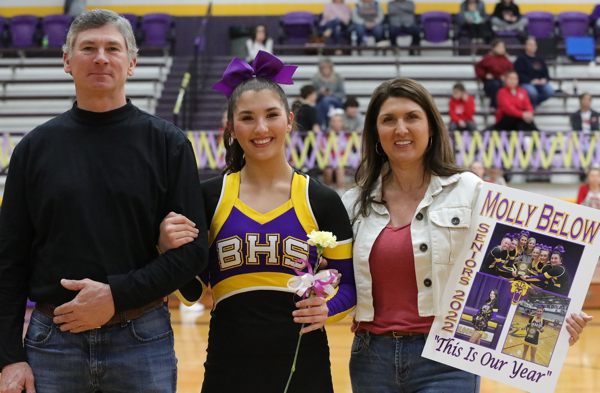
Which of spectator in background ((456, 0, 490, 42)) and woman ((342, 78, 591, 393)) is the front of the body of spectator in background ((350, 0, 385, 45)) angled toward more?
the woman

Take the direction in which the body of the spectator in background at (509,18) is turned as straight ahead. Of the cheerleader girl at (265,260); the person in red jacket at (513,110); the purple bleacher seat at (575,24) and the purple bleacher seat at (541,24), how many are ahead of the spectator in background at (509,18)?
2

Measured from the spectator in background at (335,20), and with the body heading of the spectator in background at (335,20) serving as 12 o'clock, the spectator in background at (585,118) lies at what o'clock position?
the spectator in background at (585,118) is roughly at 10 o'clock from the spectator in background at (335,20).

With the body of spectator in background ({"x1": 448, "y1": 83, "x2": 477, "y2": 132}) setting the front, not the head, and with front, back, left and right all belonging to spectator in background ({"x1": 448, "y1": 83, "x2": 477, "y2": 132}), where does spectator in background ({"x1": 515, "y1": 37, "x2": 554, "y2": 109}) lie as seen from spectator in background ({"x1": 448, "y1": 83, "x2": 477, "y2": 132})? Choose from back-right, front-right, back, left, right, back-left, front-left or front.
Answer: back-left

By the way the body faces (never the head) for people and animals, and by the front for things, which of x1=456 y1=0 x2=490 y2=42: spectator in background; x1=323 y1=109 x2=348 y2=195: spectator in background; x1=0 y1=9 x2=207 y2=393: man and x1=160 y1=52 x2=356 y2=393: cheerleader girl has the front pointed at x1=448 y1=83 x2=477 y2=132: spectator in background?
x1=456 y1=0 x2=490 y2=42: spectator in background

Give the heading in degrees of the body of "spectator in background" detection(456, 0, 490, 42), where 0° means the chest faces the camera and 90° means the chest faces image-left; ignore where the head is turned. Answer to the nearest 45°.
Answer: approximately 0°

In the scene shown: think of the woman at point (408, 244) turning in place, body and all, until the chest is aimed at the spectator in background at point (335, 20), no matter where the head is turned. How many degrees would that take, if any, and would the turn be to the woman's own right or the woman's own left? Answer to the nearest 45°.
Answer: approximately 180°

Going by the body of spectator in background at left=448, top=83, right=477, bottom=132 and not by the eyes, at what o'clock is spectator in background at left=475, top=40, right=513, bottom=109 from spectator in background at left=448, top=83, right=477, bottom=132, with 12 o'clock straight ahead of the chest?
spectator in background at left=475, top=40, right=513, bottom=109 is roughly at 7 o'clock from spectator in background at left=448, top=83, right=477, bottom=132.

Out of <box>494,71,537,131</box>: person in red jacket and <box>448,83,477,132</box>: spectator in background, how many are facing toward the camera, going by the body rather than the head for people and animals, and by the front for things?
2

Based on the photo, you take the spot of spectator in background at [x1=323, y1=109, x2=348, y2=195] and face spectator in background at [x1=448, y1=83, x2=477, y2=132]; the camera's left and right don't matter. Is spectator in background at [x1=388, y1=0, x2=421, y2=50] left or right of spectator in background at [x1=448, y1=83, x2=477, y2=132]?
left

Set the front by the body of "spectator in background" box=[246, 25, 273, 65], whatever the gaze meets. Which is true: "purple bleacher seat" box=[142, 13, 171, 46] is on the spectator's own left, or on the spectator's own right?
on the spectator's own right

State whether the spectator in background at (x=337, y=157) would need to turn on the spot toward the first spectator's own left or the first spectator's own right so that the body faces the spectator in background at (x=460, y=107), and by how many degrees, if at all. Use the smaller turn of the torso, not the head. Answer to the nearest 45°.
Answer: approximately 135° to the first spectator's own left
